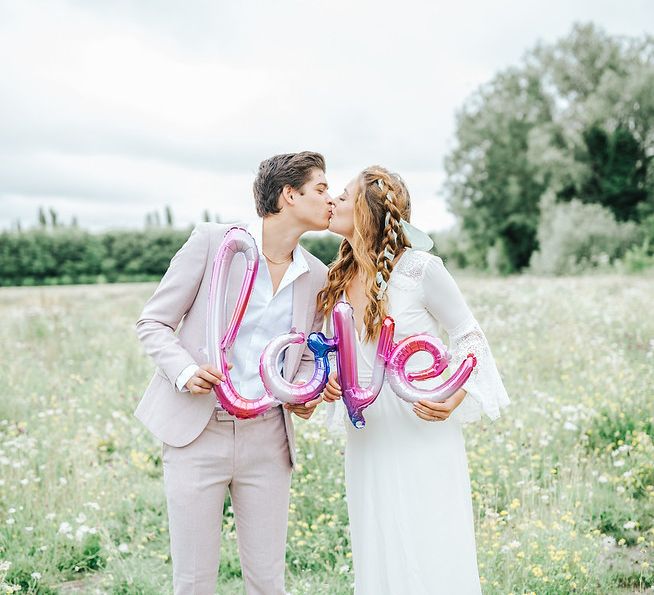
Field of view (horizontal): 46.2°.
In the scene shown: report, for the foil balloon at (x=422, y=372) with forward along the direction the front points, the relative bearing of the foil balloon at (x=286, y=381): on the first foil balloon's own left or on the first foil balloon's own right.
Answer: on the first foil balloon's own right

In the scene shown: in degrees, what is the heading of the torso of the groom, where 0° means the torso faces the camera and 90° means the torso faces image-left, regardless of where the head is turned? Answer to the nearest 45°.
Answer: approximately 315°

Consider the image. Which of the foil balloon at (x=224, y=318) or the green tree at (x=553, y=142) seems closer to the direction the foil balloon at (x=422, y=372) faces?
the foil balloon

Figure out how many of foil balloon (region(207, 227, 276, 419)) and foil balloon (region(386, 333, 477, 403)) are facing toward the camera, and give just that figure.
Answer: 2

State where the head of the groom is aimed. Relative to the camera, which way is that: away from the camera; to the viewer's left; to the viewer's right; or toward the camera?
to the viewer's right

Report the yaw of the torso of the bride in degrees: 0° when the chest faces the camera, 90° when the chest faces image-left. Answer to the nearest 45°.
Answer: approximately 45°

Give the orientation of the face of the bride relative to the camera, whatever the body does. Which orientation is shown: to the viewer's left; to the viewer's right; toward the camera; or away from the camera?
to the viewer's left

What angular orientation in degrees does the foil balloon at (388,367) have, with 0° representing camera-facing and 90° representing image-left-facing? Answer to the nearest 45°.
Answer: approximately 0°

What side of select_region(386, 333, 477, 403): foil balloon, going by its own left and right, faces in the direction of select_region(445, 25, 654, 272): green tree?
back

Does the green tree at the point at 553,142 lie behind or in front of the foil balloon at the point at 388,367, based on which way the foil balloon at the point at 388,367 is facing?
behind

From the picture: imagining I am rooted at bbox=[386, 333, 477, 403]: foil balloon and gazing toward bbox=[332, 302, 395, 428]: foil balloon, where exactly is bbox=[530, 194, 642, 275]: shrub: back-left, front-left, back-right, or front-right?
back-right

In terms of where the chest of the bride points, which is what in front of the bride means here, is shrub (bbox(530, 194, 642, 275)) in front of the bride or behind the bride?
behind

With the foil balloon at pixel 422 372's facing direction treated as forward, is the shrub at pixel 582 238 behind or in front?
behind
